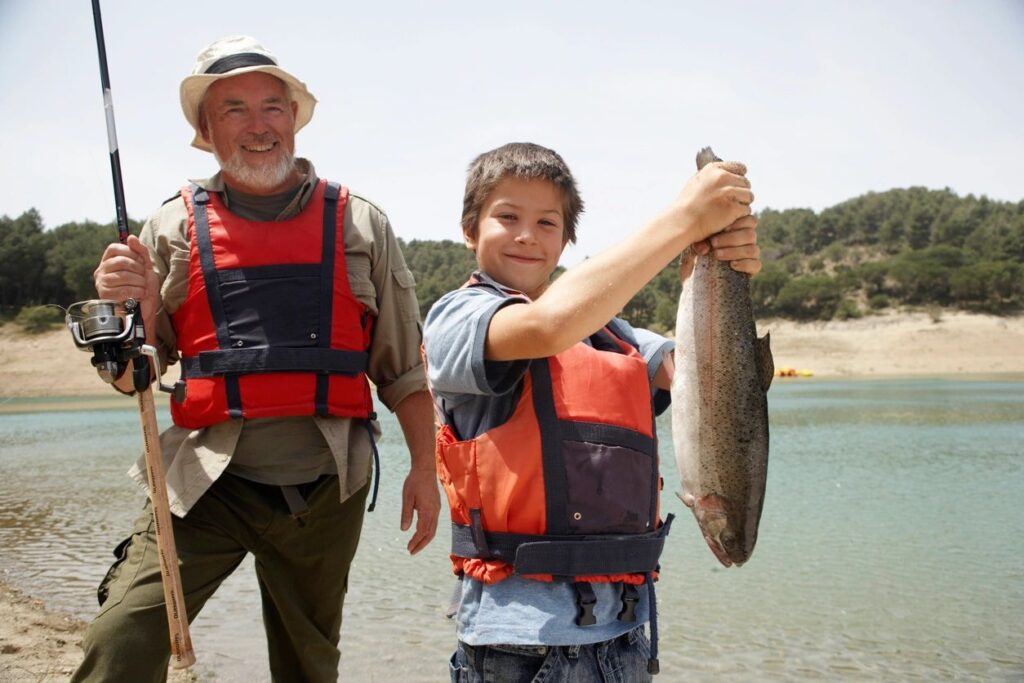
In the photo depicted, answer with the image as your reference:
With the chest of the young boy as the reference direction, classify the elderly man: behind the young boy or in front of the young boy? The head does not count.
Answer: behind

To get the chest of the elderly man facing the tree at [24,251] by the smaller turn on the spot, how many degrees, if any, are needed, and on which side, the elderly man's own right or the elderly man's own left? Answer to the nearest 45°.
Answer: approximately 180°

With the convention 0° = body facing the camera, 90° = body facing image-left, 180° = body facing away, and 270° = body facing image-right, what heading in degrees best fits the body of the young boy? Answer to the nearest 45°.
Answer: approximately 315°

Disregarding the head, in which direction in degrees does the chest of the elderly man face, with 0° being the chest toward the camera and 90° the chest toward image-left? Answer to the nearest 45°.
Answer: approximately 0°

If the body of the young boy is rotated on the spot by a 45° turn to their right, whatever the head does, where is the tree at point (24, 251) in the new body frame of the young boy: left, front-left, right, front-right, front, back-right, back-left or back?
back-right
